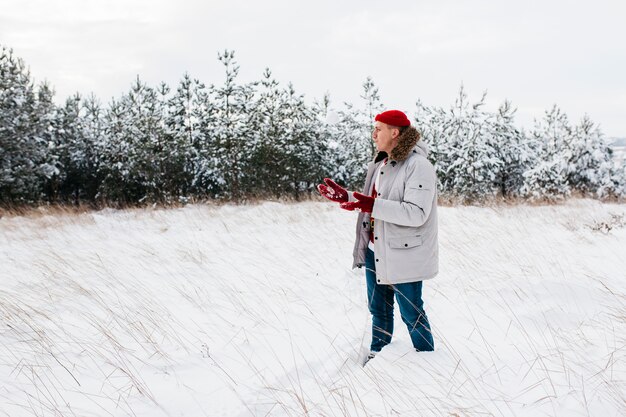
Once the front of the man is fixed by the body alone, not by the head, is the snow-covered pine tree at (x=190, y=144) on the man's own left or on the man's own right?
on the man's own right

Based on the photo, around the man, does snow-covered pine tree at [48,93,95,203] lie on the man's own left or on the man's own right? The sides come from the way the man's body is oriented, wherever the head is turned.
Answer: on the man's own right

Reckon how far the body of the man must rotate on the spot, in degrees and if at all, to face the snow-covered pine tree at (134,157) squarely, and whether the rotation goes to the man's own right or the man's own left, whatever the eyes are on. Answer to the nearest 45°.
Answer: approximately 45° to the man's own right

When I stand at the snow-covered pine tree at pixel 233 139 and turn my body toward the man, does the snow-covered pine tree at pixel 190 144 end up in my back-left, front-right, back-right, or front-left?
back-right

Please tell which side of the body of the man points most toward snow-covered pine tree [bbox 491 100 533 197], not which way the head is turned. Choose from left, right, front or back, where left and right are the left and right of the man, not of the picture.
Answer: right

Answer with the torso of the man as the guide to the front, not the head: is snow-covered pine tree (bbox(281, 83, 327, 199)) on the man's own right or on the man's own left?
on the man's own right

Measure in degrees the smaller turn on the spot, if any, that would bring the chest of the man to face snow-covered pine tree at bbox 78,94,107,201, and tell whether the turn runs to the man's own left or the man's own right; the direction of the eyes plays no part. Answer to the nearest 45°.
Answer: approximately 45° to the man's own right

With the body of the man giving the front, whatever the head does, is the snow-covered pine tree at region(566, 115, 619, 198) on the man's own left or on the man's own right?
on the man's own right

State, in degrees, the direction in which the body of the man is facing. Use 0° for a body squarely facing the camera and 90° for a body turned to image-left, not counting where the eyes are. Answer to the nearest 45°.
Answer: approximately 90°

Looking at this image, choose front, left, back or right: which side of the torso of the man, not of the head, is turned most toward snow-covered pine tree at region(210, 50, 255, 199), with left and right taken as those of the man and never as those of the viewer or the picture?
right
